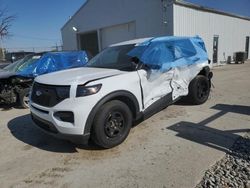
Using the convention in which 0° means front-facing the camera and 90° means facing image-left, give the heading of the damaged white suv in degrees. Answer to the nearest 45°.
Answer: approximately 45°

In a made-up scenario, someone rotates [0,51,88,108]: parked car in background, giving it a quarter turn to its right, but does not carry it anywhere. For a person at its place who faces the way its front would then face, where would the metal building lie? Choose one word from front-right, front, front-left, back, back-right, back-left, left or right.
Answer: right

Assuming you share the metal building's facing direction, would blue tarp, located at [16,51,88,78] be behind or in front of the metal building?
in front

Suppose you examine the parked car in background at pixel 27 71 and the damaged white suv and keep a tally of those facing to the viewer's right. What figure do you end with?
0

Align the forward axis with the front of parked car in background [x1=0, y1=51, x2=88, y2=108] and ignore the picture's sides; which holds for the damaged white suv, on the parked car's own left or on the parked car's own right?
on the parked car's own left

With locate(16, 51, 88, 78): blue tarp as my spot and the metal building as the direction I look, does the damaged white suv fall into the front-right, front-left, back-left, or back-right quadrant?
back-right

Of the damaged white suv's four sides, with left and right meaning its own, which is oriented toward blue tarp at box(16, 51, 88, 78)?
right

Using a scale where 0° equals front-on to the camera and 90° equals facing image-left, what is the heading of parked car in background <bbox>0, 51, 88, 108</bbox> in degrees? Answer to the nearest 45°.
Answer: approximately 45°

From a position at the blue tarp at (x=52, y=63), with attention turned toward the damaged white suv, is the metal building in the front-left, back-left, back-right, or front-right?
back-left

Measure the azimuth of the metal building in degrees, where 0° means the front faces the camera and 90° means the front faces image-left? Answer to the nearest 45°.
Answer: approximately 45°
